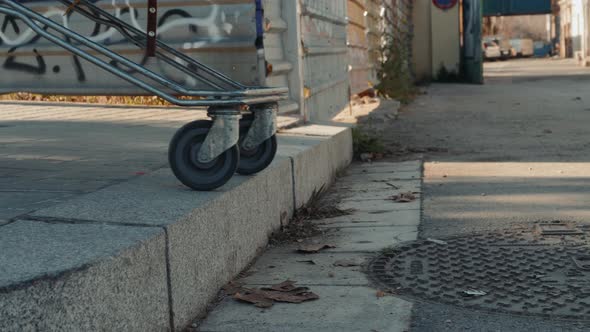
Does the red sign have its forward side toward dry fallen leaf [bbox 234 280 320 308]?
yes

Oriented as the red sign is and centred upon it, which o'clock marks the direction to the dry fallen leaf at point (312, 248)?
The dry fallen leaf is roughly at 12 o'clock from the red sign.

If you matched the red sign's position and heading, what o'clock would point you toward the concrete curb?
The concrete curb is roughly at 12 o'clock from the red sign.

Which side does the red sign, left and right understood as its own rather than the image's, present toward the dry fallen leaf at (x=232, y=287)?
front

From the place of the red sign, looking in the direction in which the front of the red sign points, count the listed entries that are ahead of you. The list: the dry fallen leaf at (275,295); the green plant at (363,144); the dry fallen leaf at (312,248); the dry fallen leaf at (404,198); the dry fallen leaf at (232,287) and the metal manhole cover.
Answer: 6

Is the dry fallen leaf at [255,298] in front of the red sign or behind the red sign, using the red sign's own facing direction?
in front

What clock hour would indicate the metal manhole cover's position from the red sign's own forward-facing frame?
The metal manhole cover is roughly at 12 o'clock from the red sign.

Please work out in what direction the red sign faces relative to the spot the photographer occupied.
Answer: facing the viewer

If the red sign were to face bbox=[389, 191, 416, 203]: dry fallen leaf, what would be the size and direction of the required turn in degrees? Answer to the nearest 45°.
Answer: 0° — it already faces it

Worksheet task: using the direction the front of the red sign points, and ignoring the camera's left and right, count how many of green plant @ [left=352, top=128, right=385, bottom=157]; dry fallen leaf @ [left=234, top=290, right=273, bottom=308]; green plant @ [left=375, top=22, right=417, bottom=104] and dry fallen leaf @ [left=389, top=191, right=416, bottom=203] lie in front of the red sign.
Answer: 4

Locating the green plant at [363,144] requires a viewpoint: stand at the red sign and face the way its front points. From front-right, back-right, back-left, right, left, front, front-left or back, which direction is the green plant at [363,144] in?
front
